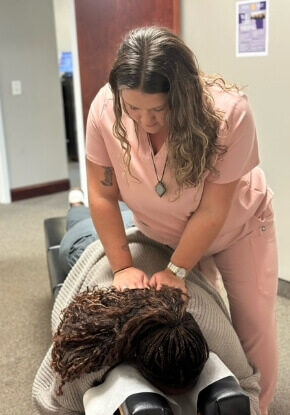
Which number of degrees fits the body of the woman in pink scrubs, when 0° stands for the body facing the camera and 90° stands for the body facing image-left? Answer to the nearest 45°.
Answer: approximately 45°

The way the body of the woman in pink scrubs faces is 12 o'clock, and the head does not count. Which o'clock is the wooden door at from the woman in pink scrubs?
The wooden door is roughly at 4 o'clock from the woman in pink scrubs.

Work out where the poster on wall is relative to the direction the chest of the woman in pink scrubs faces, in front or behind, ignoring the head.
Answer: behind
